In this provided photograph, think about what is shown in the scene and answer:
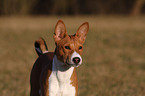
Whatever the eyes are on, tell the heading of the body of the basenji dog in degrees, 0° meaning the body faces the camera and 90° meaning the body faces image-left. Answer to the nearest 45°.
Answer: approximately 315°
